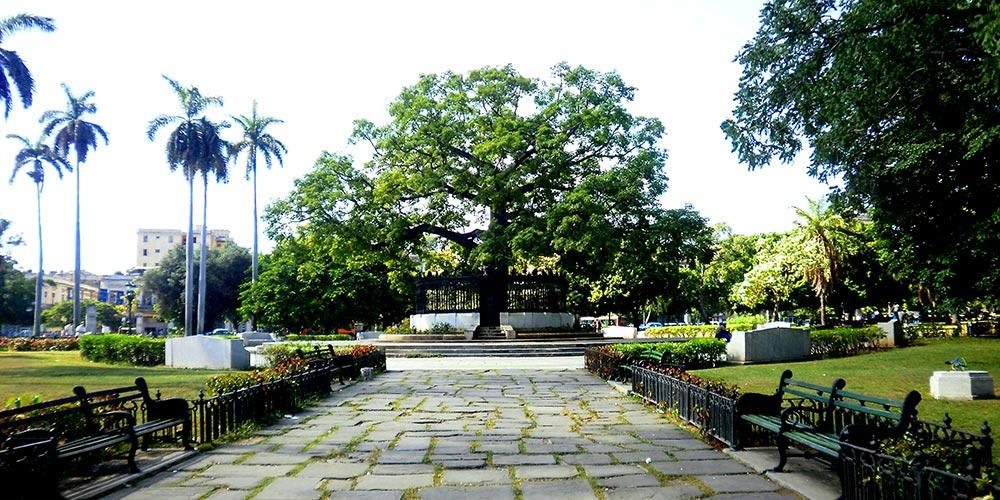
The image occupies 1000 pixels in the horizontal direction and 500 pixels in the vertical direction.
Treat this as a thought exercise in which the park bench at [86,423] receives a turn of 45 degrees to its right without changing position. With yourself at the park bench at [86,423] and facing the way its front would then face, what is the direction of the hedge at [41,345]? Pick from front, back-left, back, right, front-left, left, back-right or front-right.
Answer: back

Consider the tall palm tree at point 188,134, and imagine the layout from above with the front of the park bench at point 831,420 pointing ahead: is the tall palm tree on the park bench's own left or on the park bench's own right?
on the park bench's own right

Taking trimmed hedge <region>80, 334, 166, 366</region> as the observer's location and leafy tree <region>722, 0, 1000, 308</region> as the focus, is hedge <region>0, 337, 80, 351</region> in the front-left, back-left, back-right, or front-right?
back-left

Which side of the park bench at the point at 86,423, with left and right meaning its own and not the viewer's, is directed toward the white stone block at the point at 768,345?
left

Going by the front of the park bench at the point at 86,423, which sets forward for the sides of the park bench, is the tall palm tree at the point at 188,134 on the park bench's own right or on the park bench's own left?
on the park bench's own left

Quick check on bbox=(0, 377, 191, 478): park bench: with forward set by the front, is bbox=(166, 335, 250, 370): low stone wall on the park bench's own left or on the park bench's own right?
on the park bench's own left

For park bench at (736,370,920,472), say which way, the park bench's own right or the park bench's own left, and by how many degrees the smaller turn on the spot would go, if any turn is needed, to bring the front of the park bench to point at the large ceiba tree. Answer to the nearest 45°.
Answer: approximately 90° to the park bench's own right

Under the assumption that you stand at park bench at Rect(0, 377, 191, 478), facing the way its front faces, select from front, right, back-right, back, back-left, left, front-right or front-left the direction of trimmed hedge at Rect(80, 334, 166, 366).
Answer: back-left

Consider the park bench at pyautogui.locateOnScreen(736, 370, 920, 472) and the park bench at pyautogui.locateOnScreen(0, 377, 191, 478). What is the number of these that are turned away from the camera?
0

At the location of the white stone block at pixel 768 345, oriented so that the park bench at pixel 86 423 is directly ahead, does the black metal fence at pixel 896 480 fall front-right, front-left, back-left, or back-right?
front-left

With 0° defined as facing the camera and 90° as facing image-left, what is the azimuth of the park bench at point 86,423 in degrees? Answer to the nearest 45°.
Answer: approximately 315°

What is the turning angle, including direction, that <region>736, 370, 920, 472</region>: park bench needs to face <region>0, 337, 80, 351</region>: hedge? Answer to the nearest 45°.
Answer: approximately 90° to its right

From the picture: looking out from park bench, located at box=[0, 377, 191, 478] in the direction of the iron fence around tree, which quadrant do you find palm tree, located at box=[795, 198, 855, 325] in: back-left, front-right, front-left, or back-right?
front-right

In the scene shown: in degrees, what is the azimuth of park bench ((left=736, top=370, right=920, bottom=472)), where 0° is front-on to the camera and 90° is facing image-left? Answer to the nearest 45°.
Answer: approximately 45°
